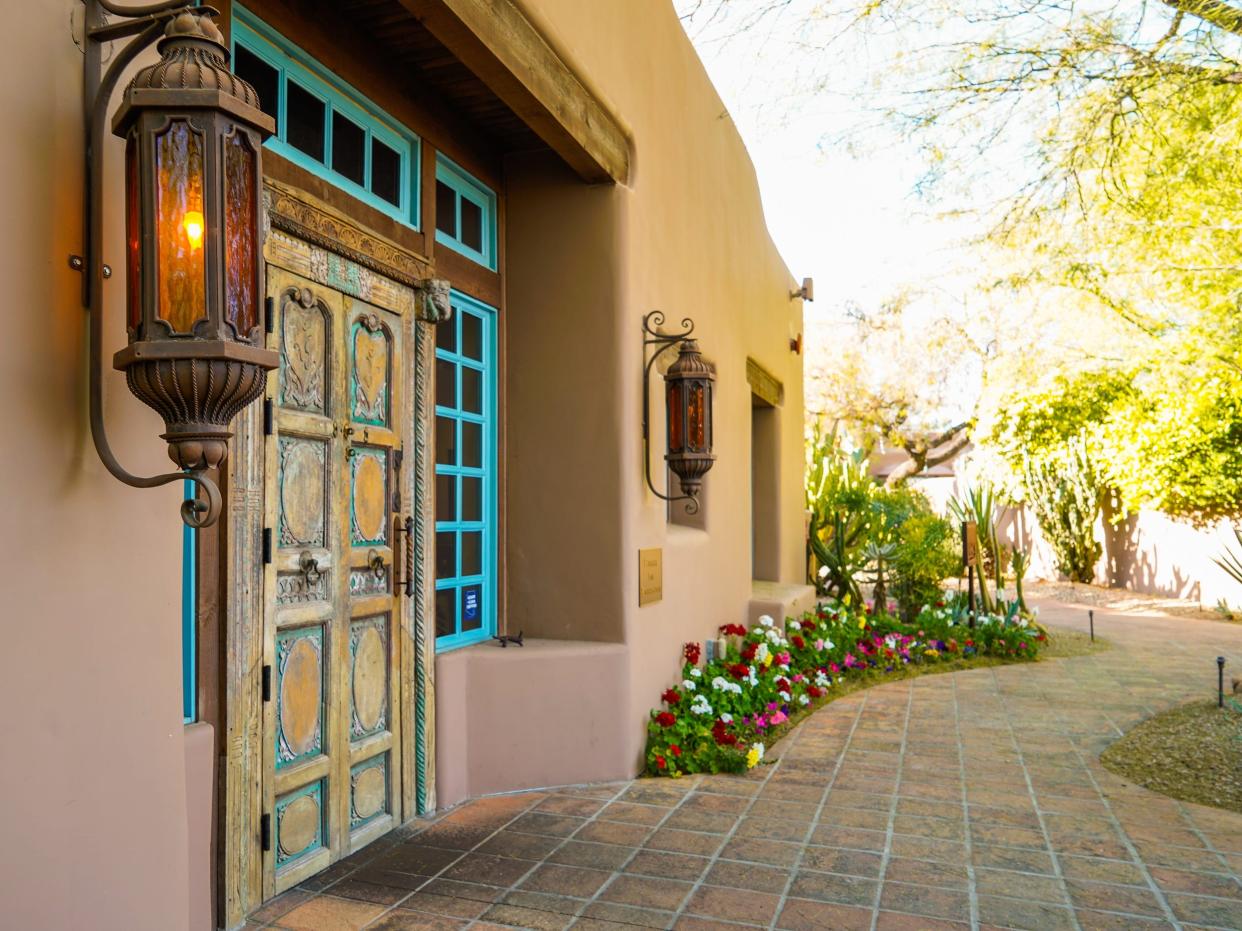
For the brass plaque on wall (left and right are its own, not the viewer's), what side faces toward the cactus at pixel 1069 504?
left

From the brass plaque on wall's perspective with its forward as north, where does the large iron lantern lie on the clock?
The large iron lantern is roughly at 2 o'clock from the brass plaque on wall.

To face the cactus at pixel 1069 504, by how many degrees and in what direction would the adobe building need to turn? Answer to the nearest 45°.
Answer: approximately 90° to its left

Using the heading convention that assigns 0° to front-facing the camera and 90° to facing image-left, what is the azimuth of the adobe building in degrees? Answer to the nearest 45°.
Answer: approximately 315°

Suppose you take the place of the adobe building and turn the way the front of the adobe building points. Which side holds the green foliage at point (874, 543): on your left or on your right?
on your left

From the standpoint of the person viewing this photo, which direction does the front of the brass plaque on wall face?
facing the viewer and to the right of the viewer
